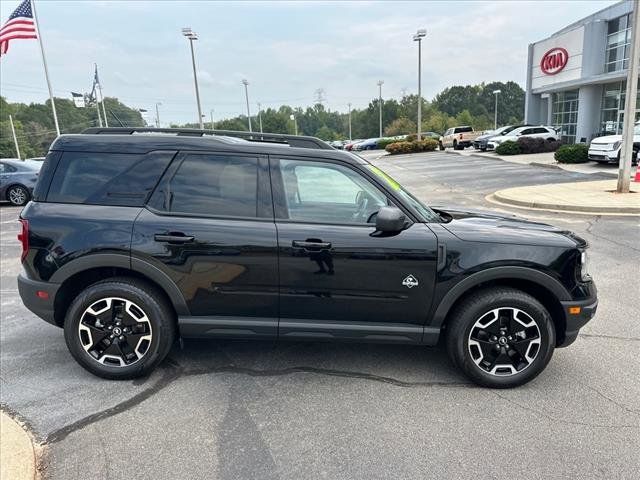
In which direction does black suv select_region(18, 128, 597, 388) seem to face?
to the viewer's right

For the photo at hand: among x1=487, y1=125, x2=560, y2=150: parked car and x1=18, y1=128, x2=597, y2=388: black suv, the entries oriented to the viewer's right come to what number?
1

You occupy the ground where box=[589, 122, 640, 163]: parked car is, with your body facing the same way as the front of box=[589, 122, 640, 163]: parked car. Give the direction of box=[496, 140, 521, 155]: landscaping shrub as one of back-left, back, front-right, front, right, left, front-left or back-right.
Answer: right

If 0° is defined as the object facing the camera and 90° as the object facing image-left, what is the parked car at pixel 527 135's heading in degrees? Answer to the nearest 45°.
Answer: approximately 45°

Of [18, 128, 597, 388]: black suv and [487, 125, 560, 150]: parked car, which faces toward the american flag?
the parked car

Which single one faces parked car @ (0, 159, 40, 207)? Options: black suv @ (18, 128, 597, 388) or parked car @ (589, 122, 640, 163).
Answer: parked car @ (589, 122, 640, 163)

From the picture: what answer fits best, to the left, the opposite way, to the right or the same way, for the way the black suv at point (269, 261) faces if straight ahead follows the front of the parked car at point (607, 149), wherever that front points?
the opposite way

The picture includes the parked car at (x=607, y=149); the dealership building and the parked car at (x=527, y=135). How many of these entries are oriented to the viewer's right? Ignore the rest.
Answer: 0

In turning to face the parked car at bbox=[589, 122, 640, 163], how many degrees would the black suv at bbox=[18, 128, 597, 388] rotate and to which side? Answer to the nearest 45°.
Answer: approximately 45° to its left

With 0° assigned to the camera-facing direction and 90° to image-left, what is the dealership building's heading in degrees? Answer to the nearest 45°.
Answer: approximately 45°

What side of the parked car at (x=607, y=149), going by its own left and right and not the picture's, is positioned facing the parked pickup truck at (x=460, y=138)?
right

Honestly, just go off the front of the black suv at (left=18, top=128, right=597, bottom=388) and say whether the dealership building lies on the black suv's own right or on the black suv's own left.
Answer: on the black suv's own left

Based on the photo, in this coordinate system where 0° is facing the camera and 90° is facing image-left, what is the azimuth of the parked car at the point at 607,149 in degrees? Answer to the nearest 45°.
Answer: approximately 45°

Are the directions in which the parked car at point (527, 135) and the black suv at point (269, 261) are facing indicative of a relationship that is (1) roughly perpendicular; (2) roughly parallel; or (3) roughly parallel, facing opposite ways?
roughly parallel, facing opposite ways

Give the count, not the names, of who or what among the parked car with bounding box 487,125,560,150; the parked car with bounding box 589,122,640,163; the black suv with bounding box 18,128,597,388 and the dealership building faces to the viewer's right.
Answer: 1
